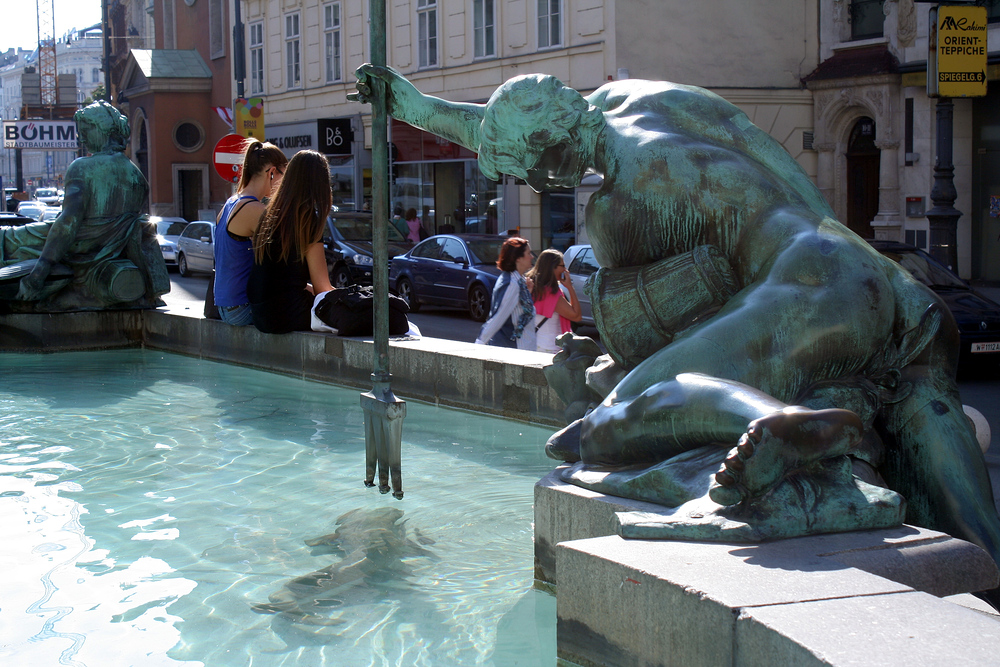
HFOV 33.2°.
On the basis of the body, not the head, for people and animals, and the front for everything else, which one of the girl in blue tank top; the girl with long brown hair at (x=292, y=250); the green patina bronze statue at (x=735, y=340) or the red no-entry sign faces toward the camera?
the red no-entry sign

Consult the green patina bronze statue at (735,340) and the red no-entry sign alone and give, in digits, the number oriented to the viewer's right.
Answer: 0

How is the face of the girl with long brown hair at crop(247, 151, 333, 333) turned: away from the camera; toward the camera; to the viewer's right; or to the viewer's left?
away from the camera

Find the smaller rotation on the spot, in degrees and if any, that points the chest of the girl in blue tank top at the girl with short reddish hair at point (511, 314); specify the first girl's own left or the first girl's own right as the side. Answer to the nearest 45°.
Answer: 0° — they already face them

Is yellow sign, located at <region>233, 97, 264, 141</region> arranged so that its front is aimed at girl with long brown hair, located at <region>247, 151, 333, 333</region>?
yes

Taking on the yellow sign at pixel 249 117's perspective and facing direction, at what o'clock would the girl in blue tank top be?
The girl in blue tank top is roughly at 12 o'clock from the yellow sign.

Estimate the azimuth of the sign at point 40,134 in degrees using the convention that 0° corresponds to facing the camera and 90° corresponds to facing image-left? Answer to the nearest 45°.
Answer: approximately 0°

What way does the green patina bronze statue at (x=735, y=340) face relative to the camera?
to the viewer's left

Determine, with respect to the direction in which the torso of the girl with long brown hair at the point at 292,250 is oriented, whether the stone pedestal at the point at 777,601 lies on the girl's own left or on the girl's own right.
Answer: on the girl's own right
